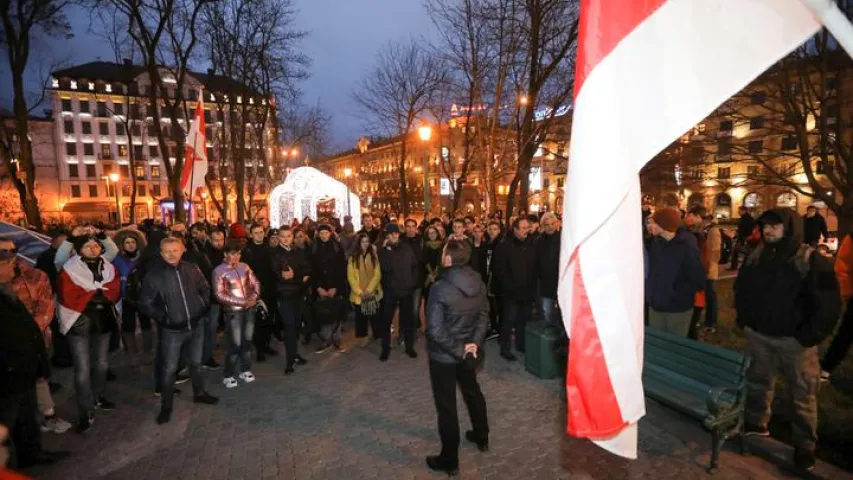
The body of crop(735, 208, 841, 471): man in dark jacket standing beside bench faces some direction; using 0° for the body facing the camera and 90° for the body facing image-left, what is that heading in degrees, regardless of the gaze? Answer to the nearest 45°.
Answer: approximately 45°

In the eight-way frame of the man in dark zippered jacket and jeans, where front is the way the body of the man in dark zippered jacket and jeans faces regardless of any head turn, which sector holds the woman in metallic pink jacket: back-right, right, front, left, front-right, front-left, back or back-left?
left

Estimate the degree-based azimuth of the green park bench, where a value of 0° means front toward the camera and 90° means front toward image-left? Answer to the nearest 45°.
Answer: approximately 45°

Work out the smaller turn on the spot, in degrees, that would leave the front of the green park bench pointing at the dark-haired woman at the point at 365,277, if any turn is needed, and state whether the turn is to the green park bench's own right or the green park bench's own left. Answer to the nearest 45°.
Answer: approximately 45° to the green park bench's own right

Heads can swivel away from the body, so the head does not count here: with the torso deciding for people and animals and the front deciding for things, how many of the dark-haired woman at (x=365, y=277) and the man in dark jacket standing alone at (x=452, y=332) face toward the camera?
1

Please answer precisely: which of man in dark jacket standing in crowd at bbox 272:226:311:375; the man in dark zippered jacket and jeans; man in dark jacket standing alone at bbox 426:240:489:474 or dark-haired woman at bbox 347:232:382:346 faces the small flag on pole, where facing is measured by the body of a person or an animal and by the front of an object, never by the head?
man in dark jacket standing alone at bbox 426:240:489:474

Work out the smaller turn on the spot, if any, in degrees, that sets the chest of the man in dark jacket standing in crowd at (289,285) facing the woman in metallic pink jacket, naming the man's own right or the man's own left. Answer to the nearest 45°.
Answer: approximately 45° to the man's own right

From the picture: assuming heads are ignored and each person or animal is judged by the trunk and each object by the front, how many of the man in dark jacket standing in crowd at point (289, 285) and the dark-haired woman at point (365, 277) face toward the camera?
2

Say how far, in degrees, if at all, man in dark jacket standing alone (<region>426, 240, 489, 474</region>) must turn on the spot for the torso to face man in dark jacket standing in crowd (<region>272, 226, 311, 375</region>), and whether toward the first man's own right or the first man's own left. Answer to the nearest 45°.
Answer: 0° — they already face them

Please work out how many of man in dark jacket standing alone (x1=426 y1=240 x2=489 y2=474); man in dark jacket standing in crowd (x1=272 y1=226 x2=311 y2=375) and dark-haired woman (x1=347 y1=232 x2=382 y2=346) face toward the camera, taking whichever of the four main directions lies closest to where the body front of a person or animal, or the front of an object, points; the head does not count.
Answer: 2

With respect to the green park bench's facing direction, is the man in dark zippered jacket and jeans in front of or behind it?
in front
